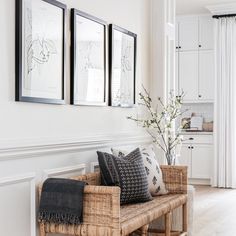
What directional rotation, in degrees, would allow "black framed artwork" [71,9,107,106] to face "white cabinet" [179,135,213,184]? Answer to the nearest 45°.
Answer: approximately 90° to its left

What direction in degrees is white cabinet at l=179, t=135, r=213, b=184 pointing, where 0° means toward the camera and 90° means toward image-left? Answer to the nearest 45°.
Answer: approximately 0°

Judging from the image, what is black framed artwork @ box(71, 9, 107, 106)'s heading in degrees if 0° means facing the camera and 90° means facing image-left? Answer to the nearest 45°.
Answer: approximately 315°

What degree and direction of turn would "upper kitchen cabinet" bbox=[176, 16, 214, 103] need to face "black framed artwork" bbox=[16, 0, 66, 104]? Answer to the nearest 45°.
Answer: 0° — it already faces it

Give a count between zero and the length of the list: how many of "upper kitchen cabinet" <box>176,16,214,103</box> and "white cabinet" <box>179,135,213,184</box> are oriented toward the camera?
2

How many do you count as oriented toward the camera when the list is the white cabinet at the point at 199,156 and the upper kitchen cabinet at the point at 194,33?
2

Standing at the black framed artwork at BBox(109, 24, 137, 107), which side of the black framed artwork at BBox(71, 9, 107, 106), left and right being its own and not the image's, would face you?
left

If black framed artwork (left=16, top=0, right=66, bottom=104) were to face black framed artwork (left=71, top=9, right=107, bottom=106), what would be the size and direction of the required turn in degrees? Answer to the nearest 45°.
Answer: approximately 90° to its left
